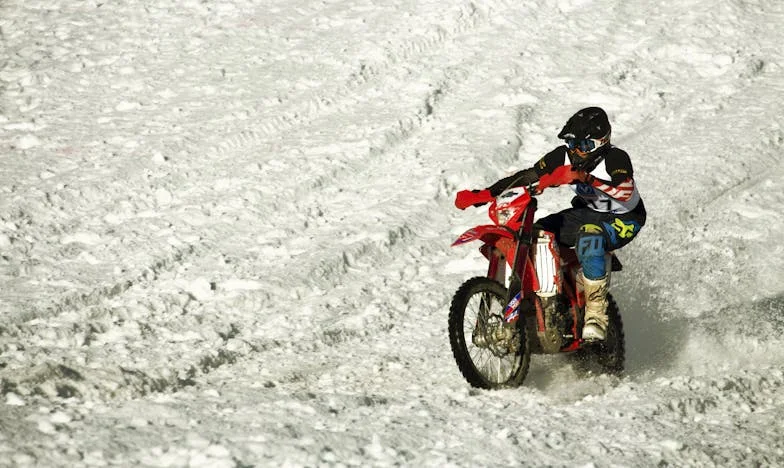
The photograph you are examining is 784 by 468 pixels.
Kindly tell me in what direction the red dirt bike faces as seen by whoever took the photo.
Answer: facing the viewer and to the left of the viewer

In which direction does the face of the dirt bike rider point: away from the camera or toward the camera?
toward the camera
